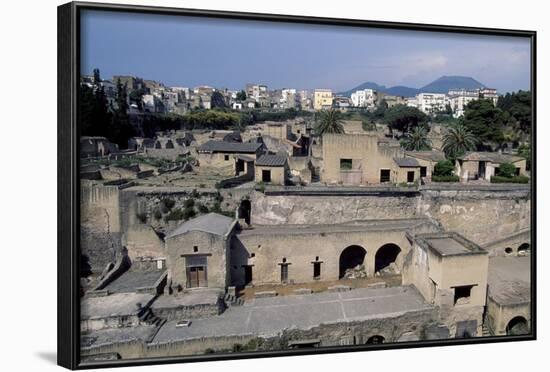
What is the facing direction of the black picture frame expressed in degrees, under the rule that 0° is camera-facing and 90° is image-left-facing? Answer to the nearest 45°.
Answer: approximately 315°
